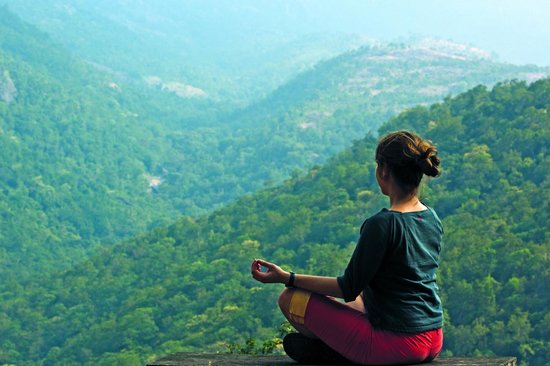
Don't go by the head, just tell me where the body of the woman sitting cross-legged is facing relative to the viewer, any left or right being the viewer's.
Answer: facing away from the viewer and to the left of the viewer

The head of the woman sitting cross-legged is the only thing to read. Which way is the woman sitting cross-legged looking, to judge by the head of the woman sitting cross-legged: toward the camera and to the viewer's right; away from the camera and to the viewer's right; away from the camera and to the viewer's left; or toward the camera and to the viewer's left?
away from the camera and to the viewer's left
